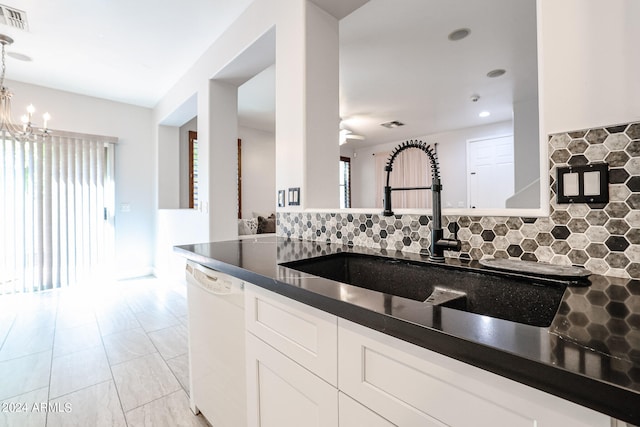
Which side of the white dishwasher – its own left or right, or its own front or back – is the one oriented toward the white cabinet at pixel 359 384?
left

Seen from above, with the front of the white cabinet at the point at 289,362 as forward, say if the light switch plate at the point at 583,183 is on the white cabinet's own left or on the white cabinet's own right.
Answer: on the white cabinet's own left

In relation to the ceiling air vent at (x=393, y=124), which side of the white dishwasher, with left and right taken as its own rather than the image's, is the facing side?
back

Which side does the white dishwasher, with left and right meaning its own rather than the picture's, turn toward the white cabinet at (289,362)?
left

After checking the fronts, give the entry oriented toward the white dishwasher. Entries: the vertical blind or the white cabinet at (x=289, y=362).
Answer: the vertical blind

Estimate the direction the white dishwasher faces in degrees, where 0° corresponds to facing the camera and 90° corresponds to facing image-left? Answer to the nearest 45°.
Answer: approximately 45°

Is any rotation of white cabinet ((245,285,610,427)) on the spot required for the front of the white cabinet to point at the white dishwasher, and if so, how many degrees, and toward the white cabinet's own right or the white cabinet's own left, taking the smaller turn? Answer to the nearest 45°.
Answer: approximately 90° to the white cabinet's own right

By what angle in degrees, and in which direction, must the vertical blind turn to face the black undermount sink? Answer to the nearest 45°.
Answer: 0° — it already faces it
